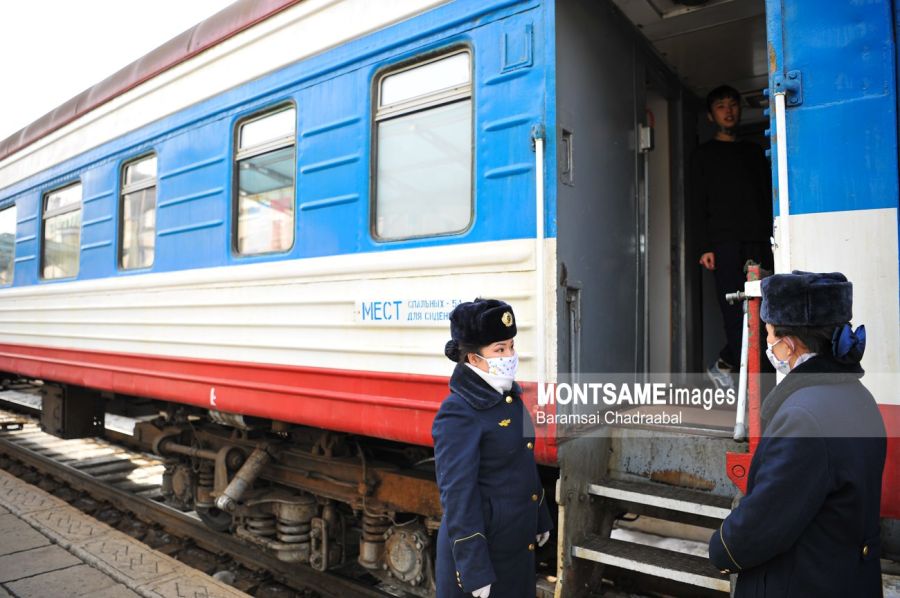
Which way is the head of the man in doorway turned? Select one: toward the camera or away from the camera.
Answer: toward the camera

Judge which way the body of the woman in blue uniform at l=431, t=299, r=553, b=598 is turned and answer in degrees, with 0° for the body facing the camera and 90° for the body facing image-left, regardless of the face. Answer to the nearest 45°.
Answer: approximately 315°

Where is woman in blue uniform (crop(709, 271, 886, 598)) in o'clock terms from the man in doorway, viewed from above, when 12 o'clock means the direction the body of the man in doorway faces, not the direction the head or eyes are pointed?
The woman in blue uniform is roughly at 12 o'clock from the man in doorway.

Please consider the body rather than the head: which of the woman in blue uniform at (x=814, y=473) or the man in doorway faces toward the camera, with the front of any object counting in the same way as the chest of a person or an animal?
the man in doorway

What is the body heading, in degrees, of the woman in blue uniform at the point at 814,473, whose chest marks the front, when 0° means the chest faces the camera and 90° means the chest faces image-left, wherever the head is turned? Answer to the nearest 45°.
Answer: approximately 135°

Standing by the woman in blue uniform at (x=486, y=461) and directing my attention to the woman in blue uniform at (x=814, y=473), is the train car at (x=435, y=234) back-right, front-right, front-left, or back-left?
back-left

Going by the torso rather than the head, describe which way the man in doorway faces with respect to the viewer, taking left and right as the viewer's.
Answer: facing the viewer

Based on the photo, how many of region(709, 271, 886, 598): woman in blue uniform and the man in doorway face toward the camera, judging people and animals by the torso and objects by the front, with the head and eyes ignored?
1
